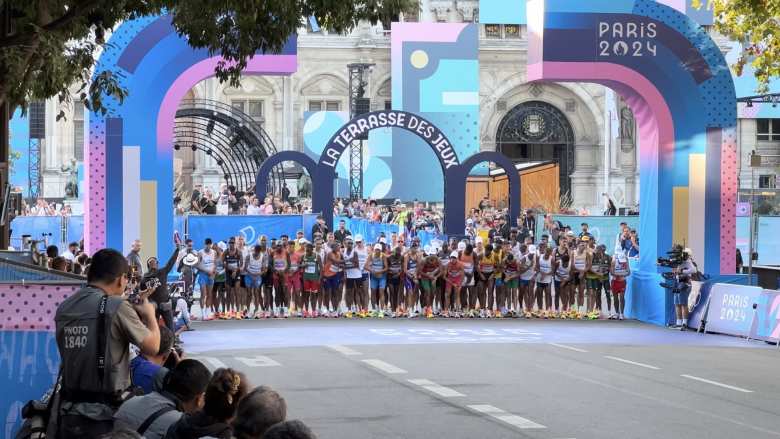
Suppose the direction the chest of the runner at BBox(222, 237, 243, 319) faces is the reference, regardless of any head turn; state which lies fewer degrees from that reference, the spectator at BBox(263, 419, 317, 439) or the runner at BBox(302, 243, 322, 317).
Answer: the spectator

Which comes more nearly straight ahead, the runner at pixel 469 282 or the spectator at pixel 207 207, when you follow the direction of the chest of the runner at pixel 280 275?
the runner

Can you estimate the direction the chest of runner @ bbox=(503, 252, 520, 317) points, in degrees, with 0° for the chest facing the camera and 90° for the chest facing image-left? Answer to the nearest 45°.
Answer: approximately 0°

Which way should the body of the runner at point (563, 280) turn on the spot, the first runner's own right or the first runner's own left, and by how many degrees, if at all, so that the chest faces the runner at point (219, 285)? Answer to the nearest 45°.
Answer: approximately 90° to the first runner's own right

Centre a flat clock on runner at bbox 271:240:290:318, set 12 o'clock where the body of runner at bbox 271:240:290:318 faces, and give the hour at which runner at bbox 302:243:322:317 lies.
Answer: runner at bbox 302:243:322:317 is roughly at 9 o'clock from runner at bbox 271:240:290:318.
